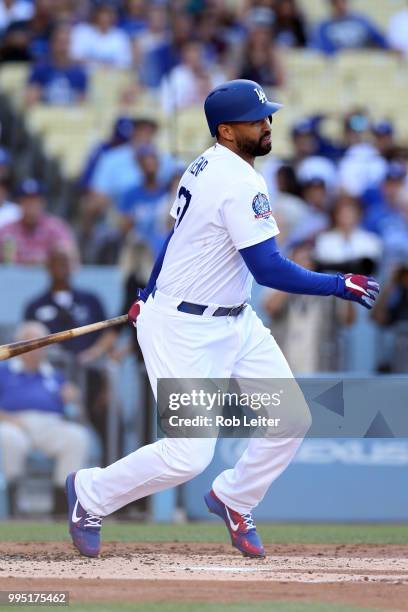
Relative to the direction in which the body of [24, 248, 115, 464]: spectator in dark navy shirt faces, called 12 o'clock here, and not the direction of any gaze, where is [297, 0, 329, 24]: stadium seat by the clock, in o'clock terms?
The stadium seat is roughly at 7 o'clock from the spectator in dark navy shirt.

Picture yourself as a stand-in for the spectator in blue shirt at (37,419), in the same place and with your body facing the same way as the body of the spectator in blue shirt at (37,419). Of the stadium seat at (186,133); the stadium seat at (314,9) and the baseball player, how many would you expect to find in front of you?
1

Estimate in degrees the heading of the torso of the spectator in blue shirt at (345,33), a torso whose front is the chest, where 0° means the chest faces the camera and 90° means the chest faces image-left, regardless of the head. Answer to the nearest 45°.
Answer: approximately 0°

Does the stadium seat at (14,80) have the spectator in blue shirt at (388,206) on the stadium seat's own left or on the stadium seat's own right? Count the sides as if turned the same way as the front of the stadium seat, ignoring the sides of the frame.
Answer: on the stadium seat's own left

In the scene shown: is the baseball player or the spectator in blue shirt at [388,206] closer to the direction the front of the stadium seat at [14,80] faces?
the baseball player

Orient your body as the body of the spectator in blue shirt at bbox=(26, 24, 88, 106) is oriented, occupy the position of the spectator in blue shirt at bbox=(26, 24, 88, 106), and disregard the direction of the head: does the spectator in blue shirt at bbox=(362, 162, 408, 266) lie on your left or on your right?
on your left

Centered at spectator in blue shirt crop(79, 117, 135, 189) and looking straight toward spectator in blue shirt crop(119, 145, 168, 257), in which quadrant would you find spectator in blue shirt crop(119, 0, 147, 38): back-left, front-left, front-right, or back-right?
back-left

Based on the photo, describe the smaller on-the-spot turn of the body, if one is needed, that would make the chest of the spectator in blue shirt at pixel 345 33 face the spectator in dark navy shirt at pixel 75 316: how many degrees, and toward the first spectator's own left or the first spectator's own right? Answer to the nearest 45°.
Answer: approximately 45° to the first spectator's own right

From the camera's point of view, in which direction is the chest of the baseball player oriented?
to the viewer's right

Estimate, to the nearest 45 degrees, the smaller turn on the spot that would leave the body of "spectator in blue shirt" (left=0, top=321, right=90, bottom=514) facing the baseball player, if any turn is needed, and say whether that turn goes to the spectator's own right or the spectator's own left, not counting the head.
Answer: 0° — they already face them

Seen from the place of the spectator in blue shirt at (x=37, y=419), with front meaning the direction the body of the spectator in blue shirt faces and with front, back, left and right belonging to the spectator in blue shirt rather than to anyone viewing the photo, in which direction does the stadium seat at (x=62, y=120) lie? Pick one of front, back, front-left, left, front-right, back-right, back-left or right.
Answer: back

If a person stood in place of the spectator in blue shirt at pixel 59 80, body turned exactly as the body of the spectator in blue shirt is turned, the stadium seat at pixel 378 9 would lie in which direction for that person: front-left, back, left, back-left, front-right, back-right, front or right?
left

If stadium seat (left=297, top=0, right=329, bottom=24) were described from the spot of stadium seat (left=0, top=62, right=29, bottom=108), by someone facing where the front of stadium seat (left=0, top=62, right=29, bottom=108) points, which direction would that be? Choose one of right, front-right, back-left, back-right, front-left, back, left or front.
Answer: left
